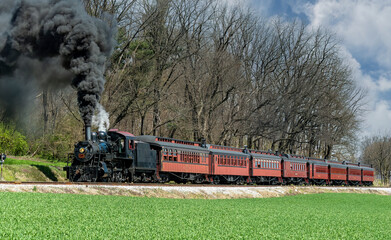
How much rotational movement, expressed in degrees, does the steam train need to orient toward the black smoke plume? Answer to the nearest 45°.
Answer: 0° — it already faces it

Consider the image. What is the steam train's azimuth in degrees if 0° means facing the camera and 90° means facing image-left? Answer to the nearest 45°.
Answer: approximately 45°
